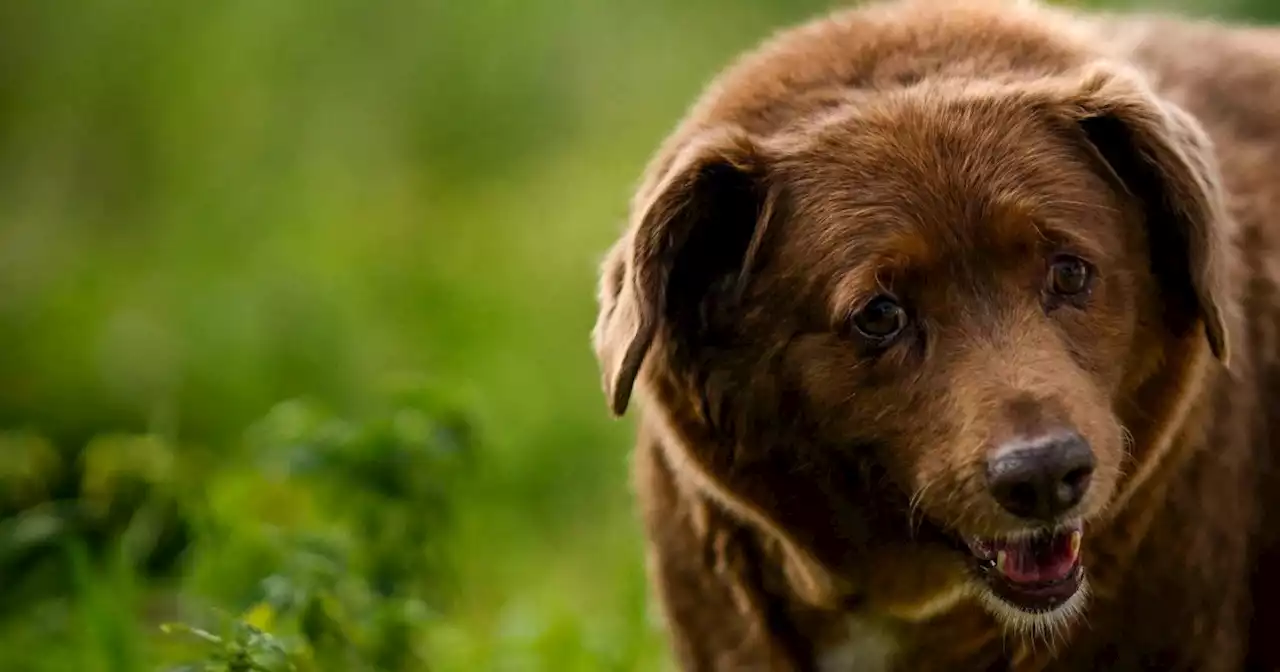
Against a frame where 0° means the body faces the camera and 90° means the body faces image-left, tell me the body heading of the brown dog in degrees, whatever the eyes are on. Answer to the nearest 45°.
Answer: approximately 45°
